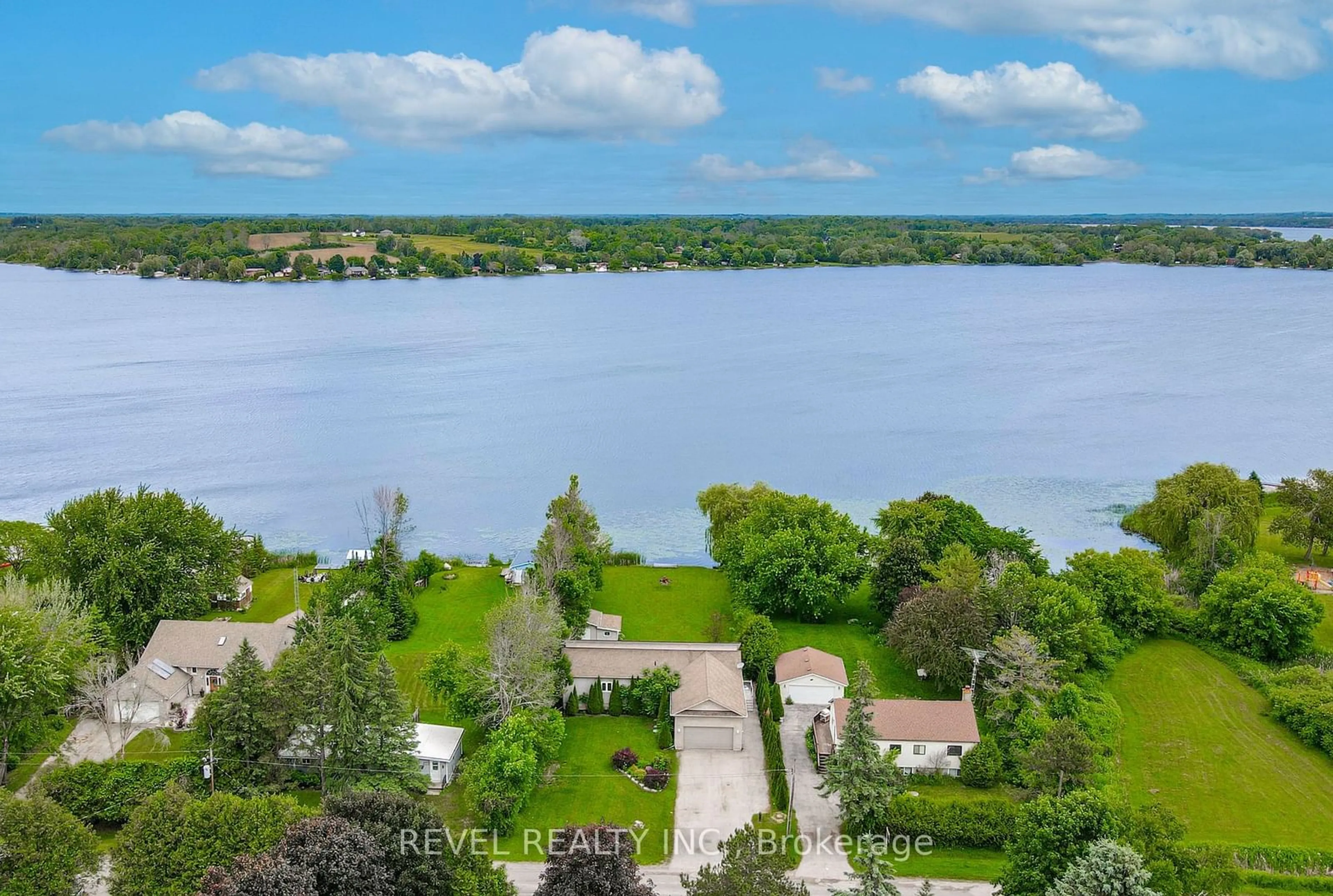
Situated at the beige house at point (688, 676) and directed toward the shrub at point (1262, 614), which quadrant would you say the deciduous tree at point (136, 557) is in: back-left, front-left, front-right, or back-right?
back-left

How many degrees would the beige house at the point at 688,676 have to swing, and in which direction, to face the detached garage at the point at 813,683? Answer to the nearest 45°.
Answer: approximately 90° to its left

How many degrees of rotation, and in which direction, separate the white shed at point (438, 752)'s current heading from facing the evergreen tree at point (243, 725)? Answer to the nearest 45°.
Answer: approximately 90° to its right

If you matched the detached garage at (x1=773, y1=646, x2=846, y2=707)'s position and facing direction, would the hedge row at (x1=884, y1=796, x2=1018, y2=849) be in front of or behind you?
in front

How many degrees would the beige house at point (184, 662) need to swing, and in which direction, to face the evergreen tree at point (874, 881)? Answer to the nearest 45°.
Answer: approximately 45° to its left

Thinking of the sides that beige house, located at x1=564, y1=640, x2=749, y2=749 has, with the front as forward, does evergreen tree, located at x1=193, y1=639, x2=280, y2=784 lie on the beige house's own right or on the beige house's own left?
on the beige house's own right

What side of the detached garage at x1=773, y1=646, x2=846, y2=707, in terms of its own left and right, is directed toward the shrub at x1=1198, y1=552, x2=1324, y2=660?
left

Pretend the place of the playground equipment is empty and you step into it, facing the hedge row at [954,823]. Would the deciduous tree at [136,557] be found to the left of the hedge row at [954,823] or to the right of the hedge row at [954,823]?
right

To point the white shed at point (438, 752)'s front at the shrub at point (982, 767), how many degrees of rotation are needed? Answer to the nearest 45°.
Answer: approximately 90° to its left

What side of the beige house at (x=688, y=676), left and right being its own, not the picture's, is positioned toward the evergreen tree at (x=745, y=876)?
front

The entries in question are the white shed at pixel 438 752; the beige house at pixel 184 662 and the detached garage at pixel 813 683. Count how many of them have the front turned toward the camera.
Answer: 3
